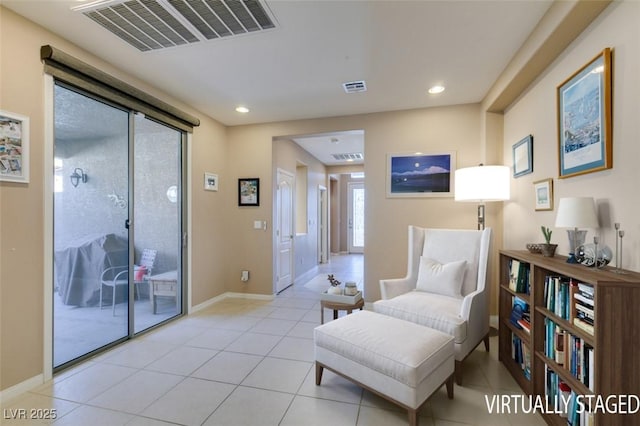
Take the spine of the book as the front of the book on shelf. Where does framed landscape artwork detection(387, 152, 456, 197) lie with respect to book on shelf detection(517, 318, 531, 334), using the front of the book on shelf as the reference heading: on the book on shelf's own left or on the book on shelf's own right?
on the book on shelf's own right

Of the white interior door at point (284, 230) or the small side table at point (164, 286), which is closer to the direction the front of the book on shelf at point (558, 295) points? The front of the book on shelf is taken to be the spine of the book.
the small side table

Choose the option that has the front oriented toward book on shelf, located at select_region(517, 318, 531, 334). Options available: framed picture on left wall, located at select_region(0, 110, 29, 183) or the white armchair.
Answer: the framed picture on left wall

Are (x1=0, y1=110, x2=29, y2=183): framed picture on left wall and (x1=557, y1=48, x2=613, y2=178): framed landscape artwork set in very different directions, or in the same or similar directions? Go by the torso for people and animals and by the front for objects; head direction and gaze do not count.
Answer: very different directions

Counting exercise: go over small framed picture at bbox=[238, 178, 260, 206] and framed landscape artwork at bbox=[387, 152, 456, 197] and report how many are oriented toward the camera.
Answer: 2

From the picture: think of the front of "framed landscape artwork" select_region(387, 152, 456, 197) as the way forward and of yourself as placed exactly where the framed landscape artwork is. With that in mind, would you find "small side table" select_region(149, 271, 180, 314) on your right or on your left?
on your right

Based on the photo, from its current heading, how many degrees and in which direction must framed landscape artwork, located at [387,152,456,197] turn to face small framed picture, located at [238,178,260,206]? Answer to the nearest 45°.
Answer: approximately 90° to its right
